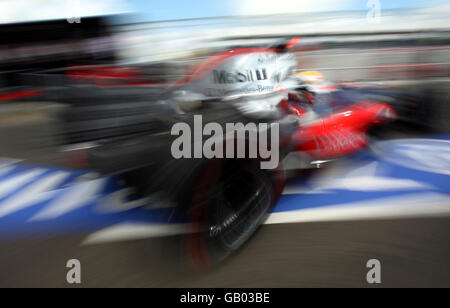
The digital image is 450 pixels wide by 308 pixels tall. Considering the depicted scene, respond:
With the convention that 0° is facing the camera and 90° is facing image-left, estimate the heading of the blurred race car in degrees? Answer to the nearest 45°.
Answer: approximately 225°
